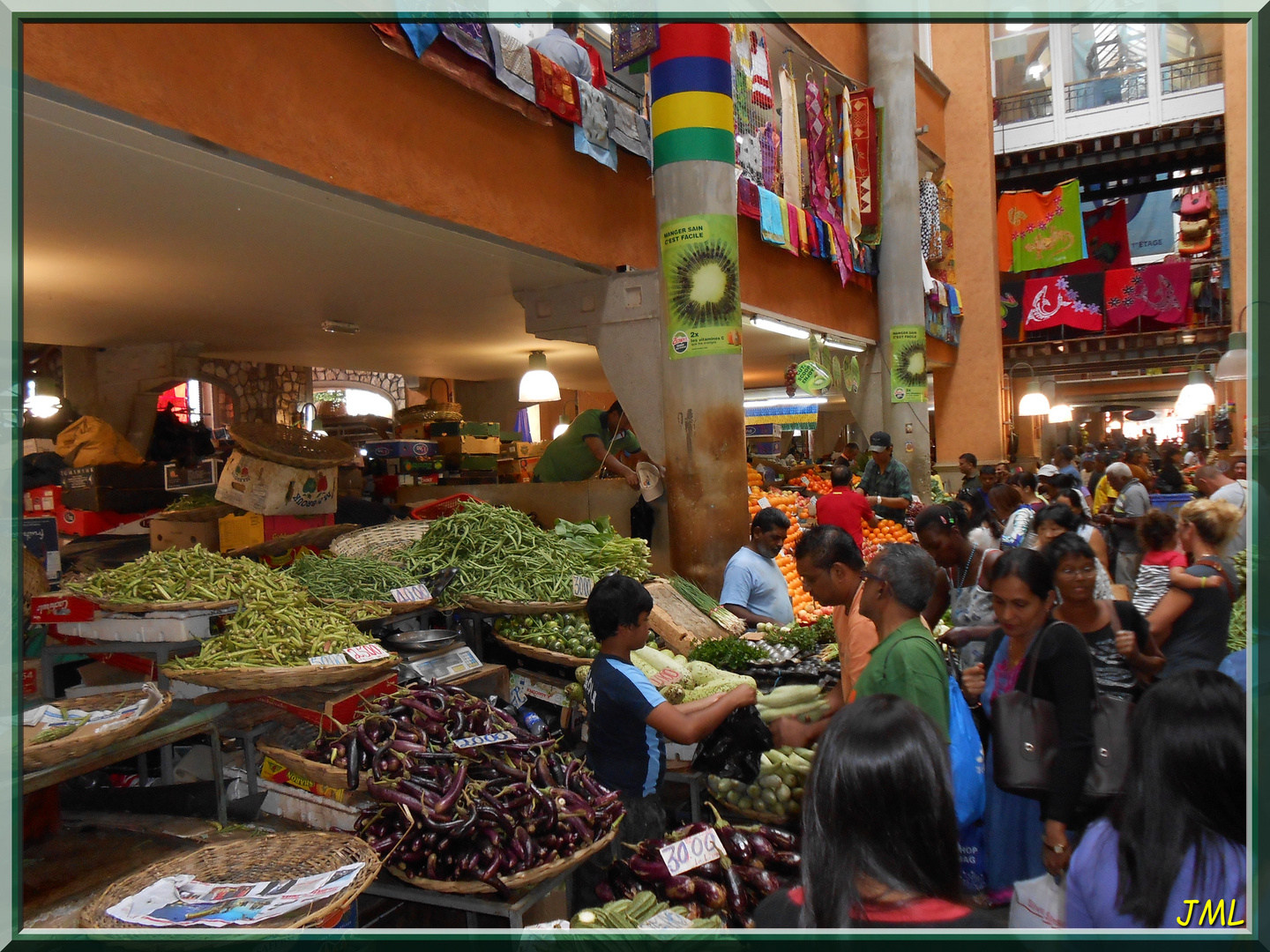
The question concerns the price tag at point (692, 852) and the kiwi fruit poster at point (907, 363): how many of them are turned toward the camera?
2

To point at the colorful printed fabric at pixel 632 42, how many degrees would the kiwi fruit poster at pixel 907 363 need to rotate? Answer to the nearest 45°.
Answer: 0° — it already faces it

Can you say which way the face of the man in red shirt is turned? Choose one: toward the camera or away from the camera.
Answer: away from the camera
